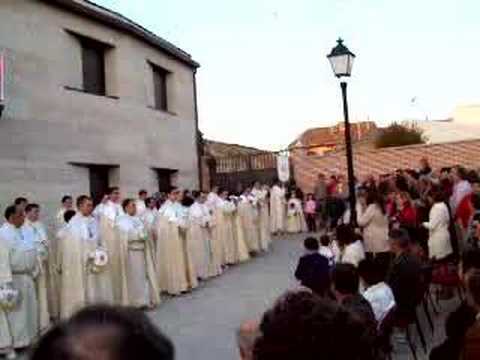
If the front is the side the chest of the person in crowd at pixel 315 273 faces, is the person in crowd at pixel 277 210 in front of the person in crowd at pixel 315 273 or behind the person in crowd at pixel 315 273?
in front

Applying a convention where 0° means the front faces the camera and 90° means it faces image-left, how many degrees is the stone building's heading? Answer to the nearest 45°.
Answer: approximately 315°

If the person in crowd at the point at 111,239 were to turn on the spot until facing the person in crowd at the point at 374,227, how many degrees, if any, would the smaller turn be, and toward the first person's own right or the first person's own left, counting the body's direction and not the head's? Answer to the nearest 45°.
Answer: approximately 45° to the first person's own left

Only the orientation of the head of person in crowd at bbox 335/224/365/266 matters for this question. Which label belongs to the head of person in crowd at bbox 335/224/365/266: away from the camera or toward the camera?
away from the camera

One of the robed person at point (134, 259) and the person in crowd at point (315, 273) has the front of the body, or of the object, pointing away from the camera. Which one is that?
the person in crowd

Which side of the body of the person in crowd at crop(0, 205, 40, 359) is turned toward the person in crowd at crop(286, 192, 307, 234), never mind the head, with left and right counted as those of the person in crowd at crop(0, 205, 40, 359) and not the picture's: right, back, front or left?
left

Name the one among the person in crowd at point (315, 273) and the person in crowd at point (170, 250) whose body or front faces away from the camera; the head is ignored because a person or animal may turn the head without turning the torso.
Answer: the person in crowd at point (315, 273)

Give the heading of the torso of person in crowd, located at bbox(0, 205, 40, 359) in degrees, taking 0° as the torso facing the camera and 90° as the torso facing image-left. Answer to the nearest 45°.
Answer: approximately 315°

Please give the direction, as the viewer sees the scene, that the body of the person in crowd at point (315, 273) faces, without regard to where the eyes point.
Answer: away from the camera

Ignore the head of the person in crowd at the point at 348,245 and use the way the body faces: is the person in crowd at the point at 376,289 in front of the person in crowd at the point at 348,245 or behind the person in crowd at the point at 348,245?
behind

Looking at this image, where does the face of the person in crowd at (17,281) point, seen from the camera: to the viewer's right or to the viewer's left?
to the viewer's right

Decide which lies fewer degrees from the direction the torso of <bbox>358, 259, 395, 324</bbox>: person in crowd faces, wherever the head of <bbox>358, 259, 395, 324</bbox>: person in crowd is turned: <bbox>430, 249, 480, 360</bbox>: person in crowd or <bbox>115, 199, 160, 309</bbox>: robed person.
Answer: the robed person

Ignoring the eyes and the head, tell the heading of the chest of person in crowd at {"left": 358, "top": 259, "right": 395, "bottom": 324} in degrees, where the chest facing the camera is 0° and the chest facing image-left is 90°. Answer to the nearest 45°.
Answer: approximately 135°
